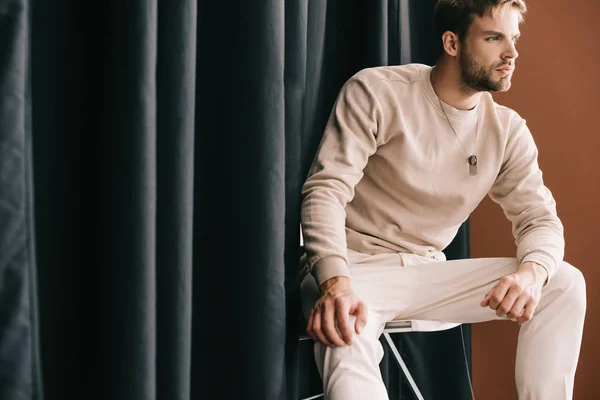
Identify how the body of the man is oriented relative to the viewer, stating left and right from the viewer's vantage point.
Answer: facing the viewer and to the right of the viewer
